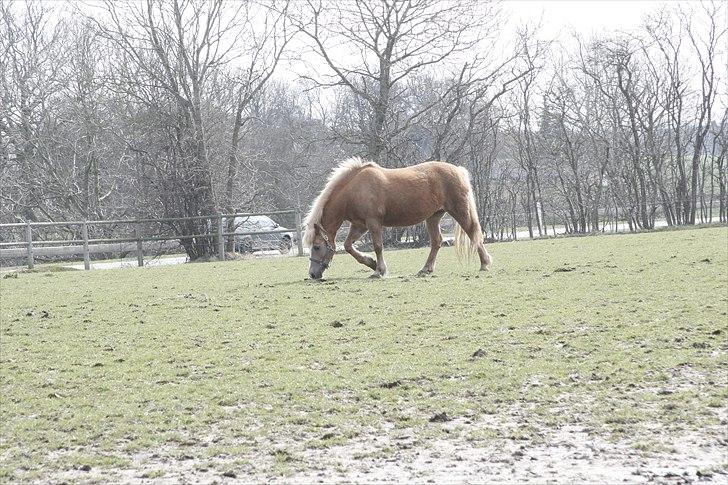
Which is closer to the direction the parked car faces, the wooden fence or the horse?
the horse

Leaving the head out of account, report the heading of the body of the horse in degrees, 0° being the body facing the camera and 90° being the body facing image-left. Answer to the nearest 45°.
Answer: approximately 90°

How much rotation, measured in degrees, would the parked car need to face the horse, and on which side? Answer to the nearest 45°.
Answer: approximately 90° to its right

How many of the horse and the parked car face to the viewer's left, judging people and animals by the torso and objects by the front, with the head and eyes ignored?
1

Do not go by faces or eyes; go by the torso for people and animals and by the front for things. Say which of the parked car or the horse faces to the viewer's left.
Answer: the horse

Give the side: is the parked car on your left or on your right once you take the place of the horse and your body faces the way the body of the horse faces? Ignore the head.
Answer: on your right

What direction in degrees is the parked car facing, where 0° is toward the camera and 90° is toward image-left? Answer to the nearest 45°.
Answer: approximately 270°

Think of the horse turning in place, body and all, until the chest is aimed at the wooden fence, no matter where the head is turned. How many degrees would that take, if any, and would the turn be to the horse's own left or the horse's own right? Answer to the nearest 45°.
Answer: approximately 45° to the horse's own right

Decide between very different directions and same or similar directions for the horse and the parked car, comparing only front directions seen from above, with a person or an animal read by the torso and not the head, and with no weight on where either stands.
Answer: very different directions
